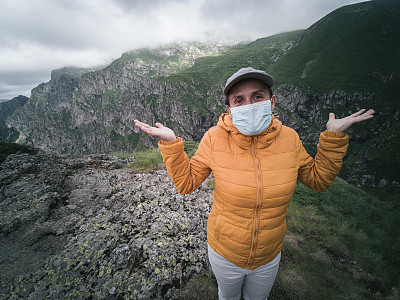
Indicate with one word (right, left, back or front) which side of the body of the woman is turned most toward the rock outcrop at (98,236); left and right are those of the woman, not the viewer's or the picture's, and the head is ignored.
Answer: right

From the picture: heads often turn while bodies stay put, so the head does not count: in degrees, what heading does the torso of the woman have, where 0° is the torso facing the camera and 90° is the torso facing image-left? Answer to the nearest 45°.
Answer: approximately 0°
